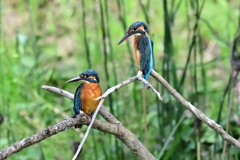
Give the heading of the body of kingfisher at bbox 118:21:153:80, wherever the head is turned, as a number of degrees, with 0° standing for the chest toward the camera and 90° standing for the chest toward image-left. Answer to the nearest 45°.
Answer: approximately 90°

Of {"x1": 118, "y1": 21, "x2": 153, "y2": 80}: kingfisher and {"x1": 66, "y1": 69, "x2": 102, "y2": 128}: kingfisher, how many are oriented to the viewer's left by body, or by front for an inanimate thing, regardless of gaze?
1
